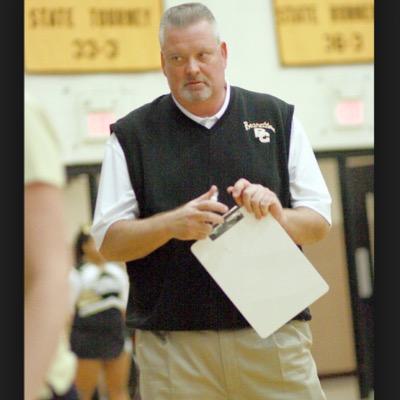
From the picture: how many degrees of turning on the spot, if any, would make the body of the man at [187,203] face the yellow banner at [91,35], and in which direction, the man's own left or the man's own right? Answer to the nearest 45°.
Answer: approximately 180°

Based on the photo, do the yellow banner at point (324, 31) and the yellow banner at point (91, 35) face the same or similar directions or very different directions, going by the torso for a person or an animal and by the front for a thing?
same or similar directions

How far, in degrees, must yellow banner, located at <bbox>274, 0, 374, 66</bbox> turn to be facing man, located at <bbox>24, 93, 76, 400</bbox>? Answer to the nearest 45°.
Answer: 0° — it already faces them

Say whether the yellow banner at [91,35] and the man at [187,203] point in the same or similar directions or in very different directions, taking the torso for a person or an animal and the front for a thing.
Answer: same or similar directions

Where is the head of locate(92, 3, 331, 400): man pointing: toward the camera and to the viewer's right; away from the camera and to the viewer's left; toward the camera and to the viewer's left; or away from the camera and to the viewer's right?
toward the camera and to the viewer's left

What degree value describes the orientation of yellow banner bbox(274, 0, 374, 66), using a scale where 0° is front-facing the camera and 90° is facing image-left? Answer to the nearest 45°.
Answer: approximately 0°

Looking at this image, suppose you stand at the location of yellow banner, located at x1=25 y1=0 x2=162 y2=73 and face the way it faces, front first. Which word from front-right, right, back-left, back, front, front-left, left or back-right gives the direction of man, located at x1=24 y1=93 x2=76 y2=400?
front
